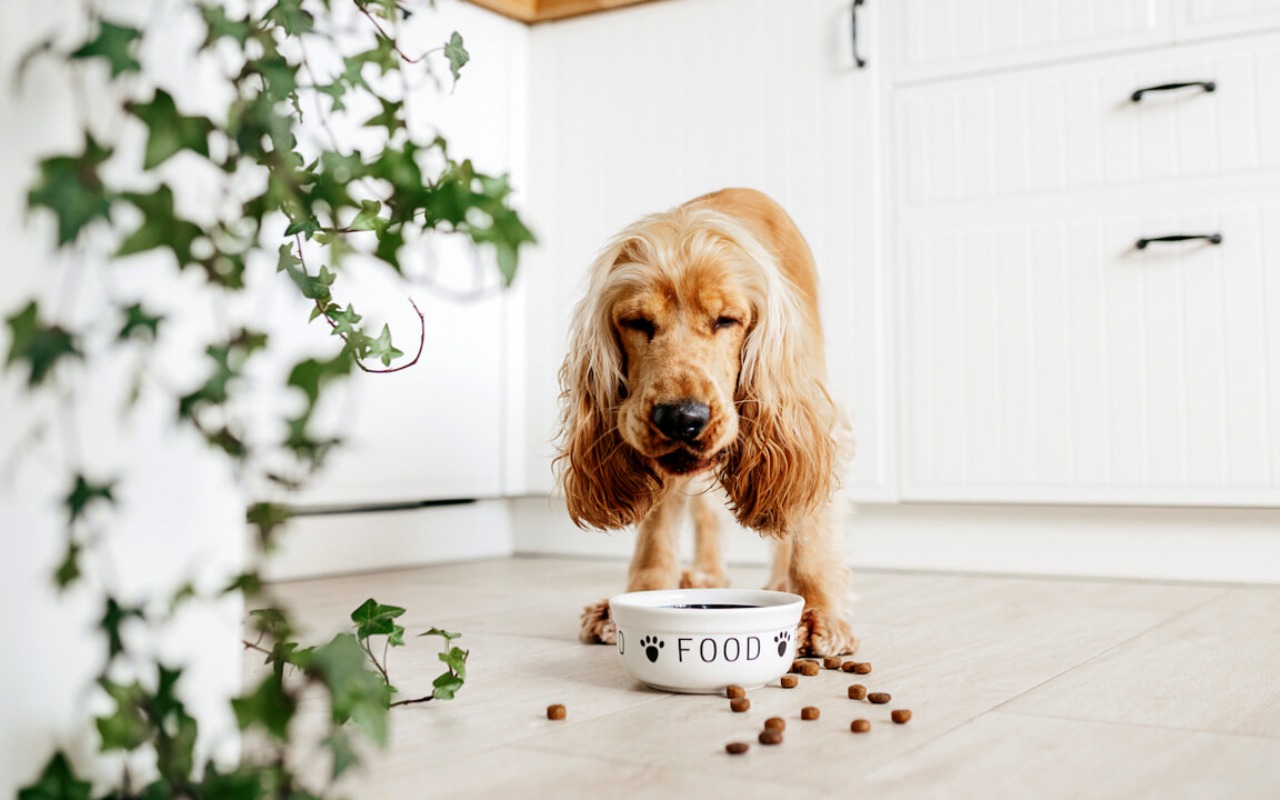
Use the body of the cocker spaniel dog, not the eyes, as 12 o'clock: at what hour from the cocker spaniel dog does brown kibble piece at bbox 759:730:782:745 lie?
The brown kibble piece is roughly at 12 o'clock from the cocker spaniel dog.

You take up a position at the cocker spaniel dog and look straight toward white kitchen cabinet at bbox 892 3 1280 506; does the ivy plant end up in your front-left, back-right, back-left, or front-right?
back-right

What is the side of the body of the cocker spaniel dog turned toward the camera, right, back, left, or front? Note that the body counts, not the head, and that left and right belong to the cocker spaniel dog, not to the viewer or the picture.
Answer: front

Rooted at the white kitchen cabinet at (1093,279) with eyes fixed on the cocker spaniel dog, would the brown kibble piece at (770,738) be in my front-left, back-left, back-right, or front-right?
front-left

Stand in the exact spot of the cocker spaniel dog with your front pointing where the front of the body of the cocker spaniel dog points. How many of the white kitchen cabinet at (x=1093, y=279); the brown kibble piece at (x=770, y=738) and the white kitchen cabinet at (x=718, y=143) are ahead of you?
1

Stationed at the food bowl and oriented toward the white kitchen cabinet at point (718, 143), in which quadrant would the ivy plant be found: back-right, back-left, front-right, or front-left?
back-left

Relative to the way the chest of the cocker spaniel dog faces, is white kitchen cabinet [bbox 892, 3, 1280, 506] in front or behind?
behind

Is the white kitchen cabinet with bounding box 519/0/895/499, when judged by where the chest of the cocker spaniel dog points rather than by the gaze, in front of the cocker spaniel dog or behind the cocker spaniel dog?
behind

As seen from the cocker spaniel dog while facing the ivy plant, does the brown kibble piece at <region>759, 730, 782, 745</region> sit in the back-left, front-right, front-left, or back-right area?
front-left

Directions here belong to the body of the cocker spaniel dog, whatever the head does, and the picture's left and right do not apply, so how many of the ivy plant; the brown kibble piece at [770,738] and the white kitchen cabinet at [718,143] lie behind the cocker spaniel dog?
1

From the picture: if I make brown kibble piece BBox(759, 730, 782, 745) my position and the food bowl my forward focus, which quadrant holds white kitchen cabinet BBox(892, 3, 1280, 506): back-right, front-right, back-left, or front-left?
front-right

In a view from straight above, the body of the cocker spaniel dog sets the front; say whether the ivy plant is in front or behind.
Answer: in front
